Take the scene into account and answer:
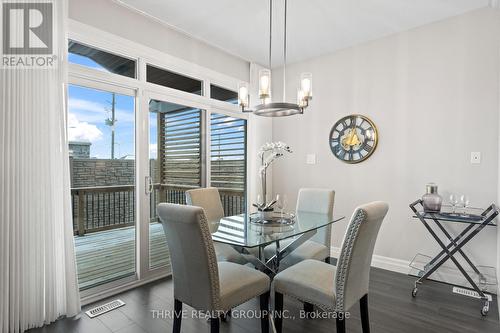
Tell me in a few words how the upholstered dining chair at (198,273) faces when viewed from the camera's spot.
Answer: facing away from the viewer and to the right of the viewer

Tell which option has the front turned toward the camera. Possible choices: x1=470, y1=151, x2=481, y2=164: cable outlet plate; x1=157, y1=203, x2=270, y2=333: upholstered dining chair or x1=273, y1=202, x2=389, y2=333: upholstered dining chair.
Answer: the cable outlet plate

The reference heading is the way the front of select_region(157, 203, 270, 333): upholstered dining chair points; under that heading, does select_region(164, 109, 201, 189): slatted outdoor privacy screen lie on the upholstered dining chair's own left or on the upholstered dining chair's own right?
on the upholstered dining chair's own left

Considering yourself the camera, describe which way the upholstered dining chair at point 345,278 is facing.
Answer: facing away from the viewer and to the left of the viewer

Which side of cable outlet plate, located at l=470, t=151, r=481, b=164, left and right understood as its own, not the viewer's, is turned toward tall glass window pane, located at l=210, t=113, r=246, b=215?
right

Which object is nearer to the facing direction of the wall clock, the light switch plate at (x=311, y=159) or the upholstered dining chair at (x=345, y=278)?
the upholstered dining chair

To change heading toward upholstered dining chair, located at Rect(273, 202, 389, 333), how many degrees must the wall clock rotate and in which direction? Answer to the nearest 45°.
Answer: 0° — it already faces it

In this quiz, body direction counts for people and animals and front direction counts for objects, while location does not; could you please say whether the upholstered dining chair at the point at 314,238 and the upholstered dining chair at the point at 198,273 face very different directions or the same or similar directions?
very different directions

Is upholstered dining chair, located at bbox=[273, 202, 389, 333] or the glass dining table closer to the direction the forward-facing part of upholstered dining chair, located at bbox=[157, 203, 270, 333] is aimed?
the glass dining table

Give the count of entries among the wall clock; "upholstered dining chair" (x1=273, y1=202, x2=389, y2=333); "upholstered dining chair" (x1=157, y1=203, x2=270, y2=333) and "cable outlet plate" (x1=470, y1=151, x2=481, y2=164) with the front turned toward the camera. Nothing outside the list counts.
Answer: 2

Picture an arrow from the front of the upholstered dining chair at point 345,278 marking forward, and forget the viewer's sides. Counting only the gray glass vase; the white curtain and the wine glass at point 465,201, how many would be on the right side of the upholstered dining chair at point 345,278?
2

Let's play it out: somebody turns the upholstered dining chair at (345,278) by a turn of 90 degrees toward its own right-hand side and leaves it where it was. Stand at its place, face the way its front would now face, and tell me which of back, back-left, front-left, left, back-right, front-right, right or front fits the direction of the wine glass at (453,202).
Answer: front

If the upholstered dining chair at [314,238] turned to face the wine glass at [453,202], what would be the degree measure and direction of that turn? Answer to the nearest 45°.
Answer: approximately 135° to its left

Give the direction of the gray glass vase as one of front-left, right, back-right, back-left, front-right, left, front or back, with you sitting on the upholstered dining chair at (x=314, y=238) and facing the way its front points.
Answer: back-left

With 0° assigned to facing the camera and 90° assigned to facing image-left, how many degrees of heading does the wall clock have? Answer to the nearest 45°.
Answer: approximately 0°

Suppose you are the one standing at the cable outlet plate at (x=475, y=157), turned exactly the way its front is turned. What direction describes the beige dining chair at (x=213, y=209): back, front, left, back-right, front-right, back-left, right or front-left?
front-right
